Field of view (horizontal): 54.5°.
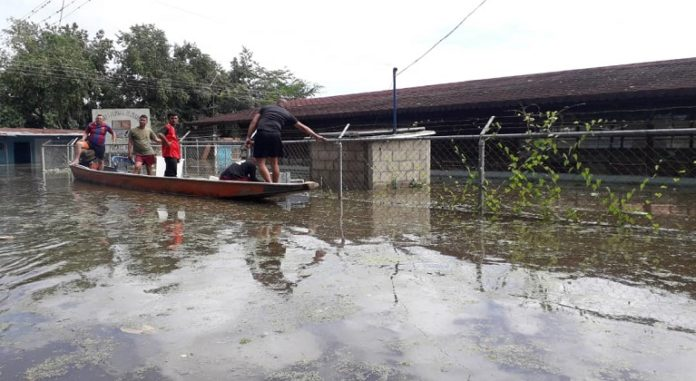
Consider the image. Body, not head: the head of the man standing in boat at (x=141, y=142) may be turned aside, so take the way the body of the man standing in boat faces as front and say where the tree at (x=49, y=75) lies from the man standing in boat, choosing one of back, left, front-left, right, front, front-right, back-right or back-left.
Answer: back

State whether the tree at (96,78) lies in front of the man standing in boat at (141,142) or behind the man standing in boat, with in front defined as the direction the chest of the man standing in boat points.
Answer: behind

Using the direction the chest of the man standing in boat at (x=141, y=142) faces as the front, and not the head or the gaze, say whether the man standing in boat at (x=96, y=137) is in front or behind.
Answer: behind

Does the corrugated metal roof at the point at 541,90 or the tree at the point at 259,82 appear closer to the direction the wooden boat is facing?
the corrugated metal roof

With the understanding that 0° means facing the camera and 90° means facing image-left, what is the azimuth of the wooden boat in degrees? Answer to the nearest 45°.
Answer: approximately 270°

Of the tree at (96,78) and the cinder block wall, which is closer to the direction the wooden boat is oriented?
the cinder block wall

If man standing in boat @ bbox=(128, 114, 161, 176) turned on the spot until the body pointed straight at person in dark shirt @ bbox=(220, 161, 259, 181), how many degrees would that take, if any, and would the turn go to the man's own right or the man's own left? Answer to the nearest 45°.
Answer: approximately 45° to the man's own left

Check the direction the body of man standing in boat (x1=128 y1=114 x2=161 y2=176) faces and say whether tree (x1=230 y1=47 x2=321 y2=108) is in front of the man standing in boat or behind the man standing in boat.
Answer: behind
